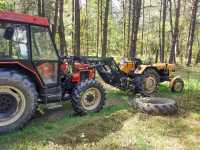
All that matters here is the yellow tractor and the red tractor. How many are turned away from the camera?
0

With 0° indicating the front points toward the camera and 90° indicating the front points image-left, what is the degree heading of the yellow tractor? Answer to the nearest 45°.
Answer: approximately 315°

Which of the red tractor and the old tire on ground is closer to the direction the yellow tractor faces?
the old tire on ground

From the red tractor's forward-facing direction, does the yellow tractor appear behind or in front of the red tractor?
in front

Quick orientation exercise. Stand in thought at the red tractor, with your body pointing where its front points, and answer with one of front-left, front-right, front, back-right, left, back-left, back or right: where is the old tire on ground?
front

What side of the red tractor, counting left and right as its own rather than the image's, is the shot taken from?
right

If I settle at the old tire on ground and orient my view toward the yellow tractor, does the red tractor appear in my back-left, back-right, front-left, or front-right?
back-left
